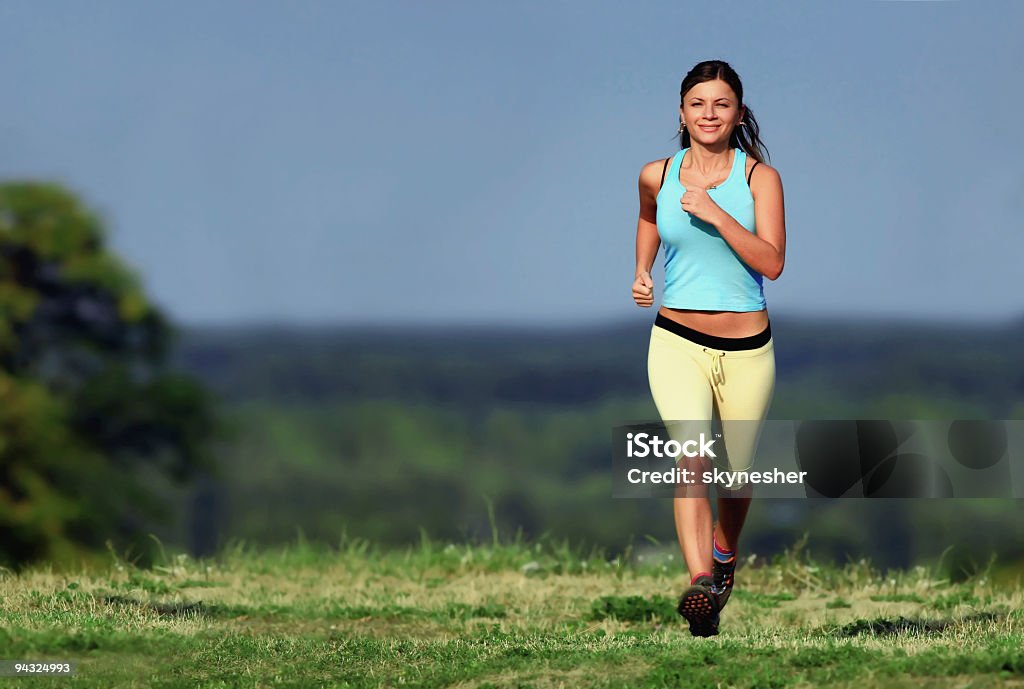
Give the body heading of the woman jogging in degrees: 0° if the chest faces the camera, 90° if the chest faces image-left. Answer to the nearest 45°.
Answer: approximately 0°

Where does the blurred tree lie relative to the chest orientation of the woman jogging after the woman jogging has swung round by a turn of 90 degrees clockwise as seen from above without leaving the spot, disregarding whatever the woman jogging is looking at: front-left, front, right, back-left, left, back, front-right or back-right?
front-right
